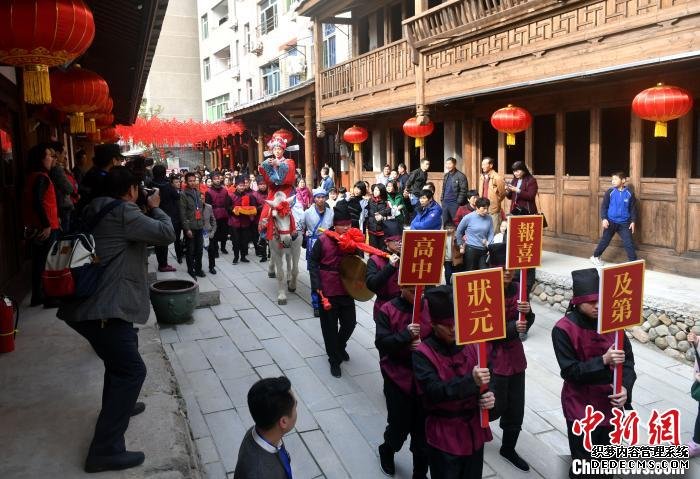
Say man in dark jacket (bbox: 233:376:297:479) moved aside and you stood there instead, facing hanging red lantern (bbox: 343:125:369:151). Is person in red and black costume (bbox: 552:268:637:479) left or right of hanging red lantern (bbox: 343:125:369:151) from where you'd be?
right

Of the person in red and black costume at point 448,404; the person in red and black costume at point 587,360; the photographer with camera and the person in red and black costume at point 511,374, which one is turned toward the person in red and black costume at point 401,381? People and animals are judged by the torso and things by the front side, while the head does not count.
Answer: the photographer with camera

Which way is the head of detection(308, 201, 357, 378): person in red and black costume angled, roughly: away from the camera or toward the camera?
toward the camera

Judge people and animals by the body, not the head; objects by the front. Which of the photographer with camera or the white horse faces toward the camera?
the white horse

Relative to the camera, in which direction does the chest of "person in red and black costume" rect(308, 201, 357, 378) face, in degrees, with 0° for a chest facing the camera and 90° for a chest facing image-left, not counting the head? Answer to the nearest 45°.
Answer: approximately 315°

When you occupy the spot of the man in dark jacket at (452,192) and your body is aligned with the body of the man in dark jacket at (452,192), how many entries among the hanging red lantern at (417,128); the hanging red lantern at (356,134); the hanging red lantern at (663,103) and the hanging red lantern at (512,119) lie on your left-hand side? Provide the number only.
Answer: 2

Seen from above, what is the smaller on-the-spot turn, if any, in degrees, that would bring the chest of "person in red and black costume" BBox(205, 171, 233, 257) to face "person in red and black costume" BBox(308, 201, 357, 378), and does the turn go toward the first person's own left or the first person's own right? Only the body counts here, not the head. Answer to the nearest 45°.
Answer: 0° — they already face them

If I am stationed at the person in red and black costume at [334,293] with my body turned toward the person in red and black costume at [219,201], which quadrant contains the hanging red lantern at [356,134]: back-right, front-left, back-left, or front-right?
front-right

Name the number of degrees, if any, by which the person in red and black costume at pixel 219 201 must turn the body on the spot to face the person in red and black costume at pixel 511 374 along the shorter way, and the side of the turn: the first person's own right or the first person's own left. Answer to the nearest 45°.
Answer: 0° — they already face them

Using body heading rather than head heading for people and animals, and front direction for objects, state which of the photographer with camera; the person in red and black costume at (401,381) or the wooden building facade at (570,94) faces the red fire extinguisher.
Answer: the wooden building facade

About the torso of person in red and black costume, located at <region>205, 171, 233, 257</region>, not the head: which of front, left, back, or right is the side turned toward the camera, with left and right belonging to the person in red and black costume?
front

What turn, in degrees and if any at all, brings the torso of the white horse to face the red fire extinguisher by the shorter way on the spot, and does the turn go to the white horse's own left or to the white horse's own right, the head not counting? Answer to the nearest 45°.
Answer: approximately 45° to the white horse's own right

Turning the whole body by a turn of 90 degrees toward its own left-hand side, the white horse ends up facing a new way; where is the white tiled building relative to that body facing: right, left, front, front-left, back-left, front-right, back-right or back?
left

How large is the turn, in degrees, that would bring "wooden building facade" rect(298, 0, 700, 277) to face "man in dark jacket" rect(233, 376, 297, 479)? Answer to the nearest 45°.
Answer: approximately 45° to its left
